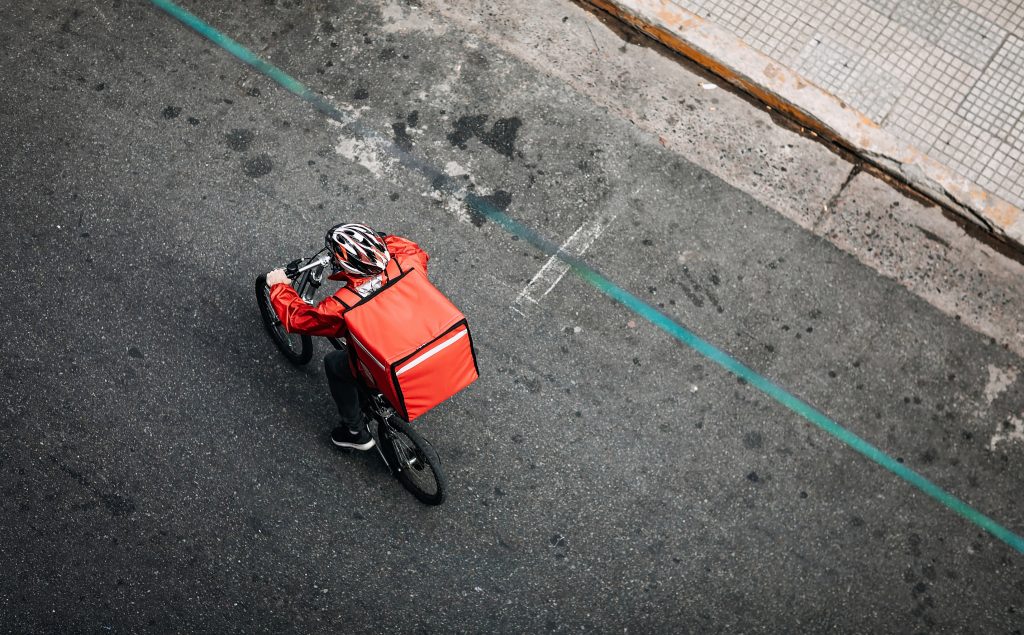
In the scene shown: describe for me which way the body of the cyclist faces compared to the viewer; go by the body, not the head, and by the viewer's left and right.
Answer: facing away from the viewer and to the left of the viewer

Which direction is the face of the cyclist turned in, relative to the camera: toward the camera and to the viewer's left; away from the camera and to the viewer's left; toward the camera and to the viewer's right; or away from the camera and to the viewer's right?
away from the camera and to the viewer's left

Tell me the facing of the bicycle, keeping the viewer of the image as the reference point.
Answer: facing away from the viewer and to the left of the viewer
